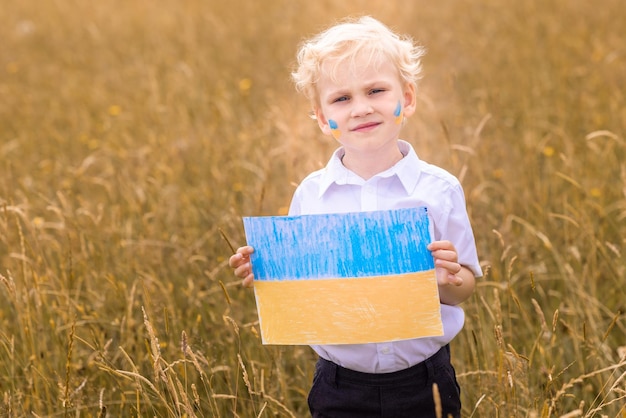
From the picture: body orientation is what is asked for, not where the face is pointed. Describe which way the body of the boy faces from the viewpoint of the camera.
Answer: toward the camera

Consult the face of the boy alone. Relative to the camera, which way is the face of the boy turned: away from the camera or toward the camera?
toward the camera
